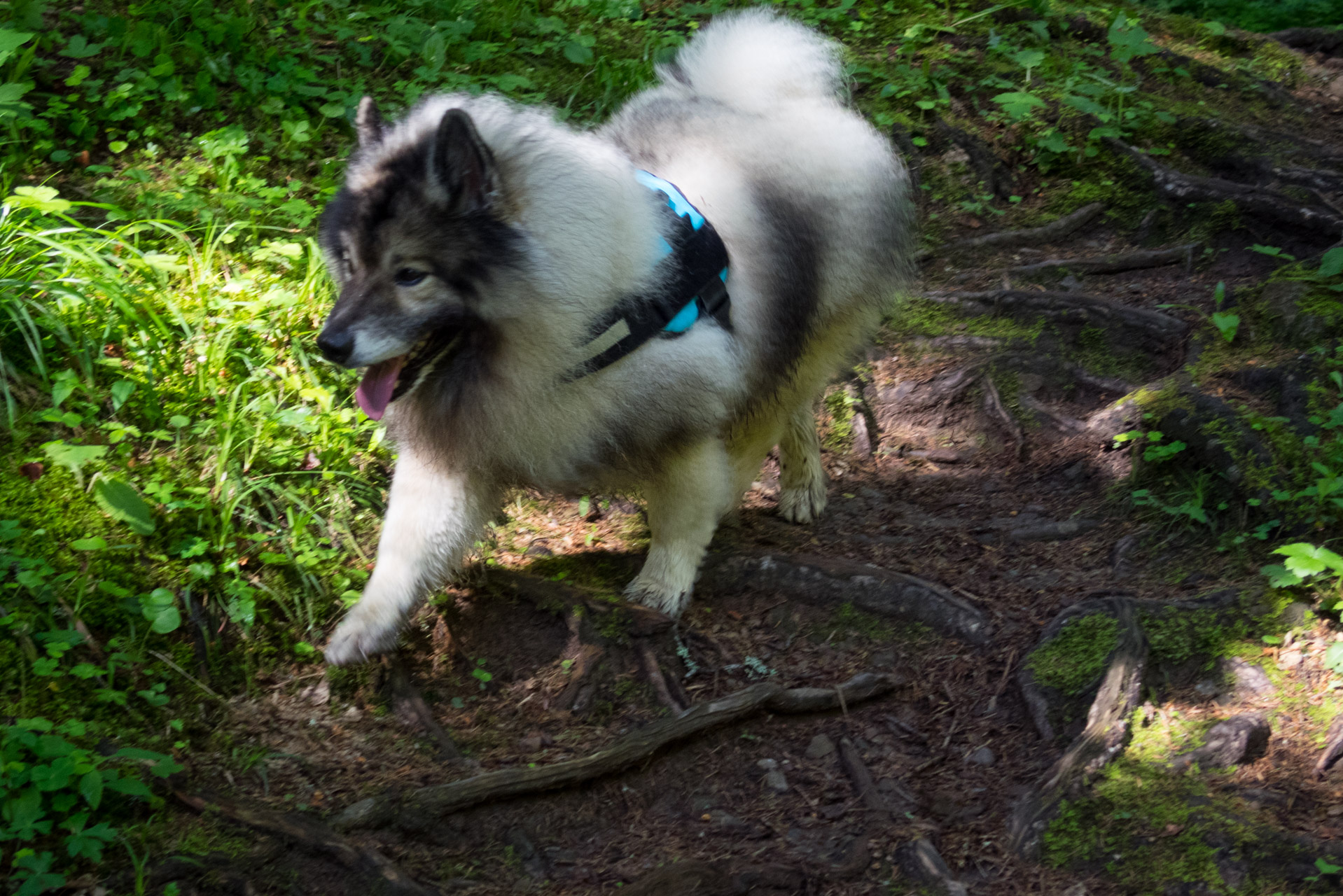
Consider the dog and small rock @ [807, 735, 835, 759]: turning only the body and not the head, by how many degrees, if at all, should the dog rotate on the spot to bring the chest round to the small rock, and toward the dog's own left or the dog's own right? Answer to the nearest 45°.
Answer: approximately 90° to the dog's own left

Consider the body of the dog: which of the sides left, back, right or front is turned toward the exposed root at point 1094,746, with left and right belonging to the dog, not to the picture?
left

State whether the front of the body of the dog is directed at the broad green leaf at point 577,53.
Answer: no

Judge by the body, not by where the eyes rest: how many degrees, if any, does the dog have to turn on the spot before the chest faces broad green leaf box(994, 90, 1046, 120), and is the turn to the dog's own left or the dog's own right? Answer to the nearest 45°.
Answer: approximately 180°

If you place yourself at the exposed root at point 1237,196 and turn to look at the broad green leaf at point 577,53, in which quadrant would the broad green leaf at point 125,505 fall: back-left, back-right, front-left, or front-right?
front-left

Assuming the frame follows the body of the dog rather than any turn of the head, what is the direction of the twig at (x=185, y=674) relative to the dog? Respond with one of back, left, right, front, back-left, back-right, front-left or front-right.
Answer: front

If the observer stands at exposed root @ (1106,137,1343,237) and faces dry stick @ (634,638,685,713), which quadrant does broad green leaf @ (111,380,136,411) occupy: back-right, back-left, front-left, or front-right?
front-right

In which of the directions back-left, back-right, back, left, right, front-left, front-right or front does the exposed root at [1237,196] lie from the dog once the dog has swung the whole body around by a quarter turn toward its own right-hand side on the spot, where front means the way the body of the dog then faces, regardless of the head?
right

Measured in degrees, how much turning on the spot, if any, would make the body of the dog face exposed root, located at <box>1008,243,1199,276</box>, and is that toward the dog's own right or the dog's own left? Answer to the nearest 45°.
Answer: approximately 180°

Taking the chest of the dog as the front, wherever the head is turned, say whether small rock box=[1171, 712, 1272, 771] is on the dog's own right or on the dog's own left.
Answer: on the dog's own left

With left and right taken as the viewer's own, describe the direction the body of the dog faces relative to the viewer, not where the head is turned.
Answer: facing the viewer and to the left of the viewer

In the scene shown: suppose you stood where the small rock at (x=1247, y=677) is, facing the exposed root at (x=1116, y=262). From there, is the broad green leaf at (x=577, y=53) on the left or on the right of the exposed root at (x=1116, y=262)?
left

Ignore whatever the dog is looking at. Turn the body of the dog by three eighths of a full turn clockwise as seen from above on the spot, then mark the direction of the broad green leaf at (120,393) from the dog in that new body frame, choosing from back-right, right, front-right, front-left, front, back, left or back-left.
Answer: left

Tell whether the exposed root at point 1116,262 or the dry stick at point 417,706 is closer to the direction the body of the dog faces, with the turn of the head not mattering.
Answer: the dry stick

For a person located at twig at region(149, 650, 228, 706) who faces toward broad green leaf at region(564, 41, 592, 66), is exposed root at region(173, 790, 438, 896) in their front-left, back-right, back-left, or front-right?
back-right

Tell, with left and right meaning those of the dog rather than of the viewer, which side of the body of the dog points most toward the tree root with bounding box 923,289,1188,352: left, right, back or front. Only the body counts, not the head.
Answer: back
